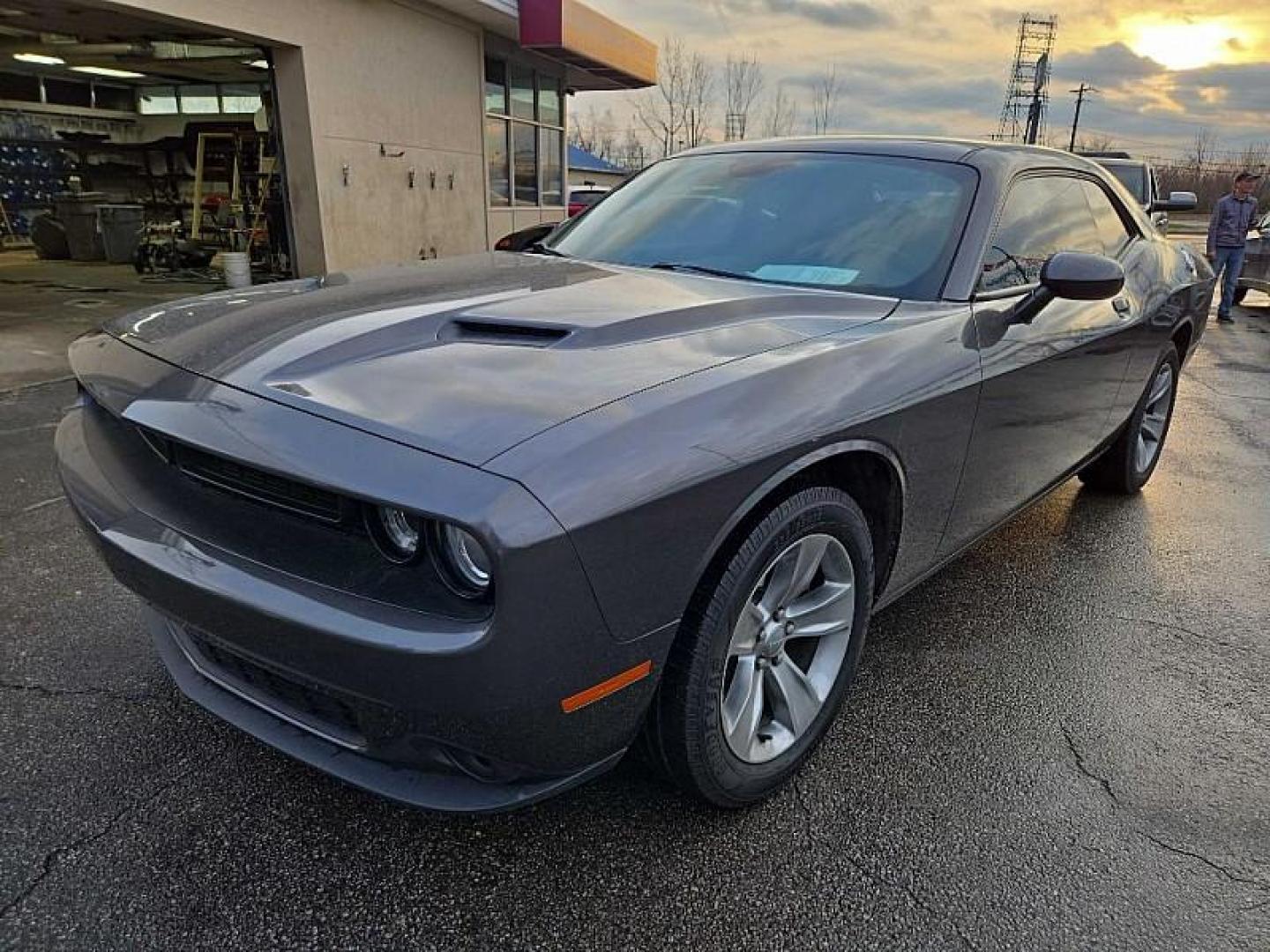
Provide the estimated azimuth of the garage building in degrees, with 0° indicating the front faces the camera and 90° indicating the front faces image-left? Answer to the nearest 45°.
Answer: approximately 315°

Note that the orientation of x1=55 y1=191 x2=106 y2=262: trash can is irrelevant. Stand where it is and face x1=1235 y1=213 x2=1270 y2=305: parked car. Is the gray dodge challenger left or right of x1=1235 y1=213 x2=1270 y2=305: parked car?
right

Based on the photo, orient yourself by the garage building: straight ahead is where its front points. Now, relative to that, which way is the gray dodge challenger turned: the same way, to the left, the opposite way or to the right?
to the right

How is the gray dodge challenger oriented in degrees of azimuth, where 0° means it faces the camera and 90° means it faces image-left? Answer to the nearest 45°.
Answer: approximately 45°

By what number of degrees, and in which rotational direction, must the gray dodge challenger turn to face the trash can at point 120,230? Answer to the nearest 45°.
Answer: approximately 90° to its right

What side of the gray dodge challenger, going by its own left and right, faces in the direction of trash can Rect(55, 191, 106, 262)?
right
